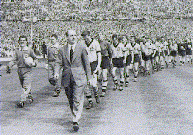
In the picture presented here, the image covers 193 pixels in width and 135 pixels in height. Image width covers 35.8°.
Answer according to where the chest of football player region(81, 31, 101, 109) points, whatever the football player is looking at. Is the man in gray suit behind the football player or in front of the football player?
in front

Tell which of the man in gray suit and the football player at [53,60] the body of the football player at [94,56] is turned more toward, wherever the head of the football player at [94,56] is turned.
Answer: the man in gray suit

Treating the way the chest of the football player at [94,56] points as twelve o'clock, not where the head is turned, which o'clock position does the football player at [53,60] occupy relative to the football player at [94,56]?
the football player at [53,60] is roughly at 3 o'clock from the football player at [94,56].

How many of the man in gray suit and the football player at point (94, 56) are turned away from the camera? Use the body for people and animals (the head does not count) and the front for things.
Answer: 0

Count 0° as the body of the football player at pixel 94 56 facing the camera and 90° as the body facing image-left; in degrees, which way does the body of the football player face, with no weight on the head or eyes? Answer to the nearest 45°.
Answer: approximately 45°

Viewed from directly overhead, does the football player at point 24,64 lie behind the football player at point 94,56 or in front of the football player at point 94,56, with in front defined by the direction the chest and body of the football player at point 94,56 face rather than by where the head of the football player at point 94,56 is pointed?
in front

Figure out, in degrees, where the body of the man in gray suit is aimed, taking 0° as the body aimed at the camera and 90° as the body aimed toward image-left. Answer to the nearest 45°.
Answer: approximately 0°

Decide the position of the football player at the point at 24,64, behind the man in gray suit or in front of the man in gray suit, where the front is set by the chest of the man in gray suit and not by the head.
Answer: behind

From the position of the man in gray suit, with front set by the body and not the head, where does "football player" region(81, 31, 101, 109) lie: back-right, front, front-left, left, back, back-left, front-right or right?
back

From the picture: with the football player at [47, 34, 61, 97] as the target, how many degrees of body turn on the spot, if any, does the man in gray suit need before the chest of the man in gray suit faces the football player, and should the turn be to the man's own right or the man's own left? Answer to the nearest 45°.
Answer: approximately 180°
